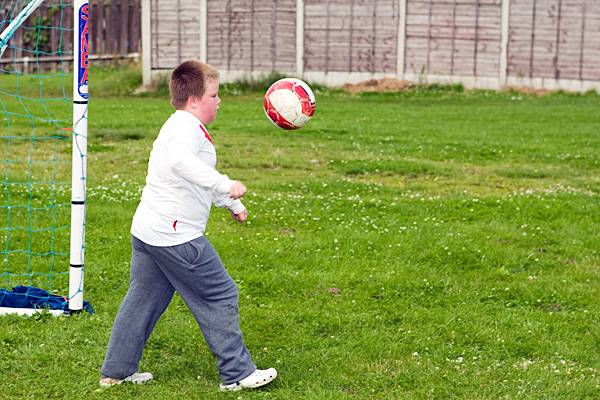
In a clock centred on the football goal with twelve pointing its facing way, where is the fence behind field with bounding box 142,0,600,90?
The fence behind field is roughly at 10 o'clock from the football goal.

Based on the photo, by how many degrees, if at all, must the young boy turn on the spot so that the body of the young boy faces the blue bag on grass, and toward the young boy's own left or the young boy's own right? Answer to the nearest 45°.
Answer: approximately 135° to the young boy's own left

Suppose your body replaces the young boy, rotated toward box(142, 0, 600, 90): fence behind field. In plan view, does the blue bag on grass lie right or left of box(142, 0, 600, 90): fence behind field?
left

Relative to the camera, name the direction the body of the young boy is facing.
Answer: to the viewer's right

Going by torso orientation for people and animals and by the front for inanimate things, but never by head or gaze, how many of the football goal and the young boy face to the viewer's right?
2

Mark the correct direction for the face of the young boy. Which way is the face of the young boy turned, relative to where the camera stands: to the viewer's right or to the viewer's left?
to the viewer's right

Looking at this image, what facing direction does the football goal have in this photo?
to the viewer's right

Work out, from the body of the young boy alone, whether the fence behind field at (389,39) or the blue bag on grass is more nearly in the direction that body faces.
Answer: the fence behind field

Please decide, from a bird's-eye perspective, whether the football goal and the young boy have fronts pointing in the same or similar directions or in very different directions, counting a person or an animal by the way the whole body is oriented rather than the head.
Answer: same or similar directions

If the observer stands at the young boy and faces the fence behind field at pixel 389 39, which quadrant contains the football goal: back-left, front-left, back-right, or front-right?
front-left

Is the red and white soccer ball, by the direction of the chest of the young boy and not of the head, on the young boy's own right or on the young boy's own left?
on the young boy's own left
